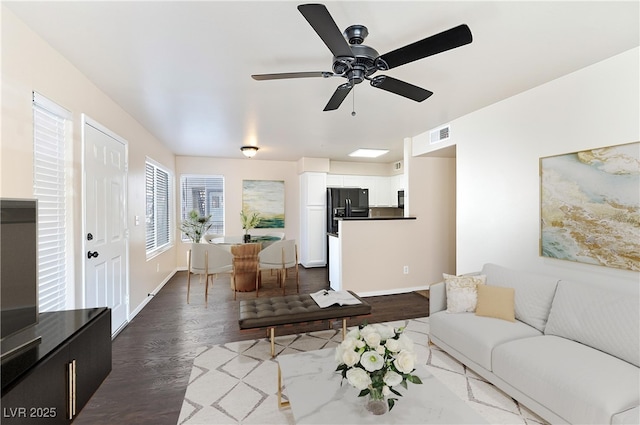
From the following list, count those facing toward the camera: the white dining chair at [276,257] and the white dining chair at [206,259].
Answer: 0

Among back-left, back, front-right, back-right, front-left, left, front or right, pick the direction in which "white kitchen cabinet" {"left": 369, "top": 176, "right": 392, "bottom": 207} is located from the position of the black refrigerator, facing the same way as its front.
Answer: back-left

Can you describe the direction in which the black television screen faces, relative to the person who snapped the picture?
facing the viewer and to the right of the viewer

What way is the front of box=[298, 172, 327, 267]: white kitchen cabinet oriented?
toward the camera

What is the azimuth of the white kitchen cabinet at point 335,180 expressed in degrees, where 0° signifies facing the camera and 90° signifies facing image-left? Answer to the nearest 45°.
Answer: approximately 0°

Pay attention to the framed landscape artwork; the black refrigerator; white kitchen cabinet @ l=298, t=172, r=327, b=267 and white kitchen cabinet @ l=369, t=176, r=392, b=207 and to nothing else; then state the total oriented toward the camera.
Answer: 4

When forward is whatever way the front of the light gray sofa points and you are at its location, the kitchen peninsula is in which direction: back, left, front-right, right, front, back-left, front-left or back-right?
right

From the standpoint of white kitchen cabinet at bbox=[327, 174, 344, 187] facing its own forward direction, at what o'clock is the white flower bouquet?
The white flower bouquet is roughly at 12 o'clock from the white kitchen cabinet.

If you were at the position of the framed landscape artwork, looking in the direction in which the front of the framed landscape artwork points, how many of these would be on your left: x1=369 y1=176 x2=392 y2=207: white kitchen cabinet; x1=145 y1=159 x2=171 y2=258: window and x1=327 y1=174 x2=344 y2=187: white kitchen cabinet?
2

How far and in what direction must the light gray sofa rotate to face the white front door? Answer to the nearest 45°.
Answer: approximately 45° to its right

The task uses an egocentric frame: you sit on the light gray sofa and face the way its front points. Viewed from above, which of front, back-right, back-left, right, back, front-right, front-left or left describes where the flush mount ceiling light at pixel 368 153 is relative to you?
right

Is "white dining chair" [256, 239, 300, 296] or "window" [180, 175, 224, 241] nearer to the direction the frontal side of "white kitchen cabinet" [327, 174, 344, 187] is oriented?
the white dining chair

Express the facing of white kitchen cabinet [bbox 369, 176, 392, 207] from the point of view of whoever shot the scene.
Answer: facing the viewer

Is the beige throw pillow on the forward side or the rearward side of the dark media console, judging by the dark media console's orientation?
on the forward side

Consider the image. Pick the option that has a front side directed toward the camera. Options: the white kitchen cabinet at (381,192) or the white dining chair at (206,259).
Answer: the white kitchen cabinet

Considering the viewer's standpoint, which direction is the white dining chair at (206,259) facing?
facing away from the viewer and to the right of the viewer

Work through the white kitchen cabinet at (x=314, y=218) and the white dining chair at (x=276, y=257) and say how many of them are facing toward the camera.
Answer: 1

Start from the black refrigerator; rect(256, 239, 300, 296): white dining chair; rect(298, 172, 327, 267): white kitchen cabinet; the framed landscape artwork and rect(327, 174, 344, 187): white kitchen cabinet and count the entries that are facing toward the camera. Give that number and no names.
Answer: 4

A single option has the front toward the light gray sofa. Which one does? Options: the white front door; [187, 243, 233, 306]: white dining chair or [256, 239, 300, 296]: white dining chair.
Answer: the white front door

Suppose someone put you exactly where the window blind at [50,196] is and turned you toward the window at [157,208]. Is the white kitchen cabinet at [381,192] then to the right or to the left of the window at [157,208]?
right

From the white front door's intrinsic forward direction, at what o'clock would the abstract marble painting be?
The abstract marble painting is roughly at 12 o'clock from the white front door.

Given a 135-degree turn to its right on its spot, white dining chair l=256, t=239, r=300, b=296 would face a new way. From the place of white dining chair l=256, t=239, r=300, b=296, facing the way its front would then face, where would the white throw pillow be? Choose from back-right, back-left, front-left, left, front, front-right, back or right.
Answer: front-right

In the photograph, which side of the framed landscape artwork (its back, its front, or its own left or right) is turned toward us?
front

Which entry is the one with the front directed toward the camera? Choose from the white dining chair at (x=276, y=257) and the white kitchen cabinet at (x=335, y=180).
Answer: the white kitchen cabinet
